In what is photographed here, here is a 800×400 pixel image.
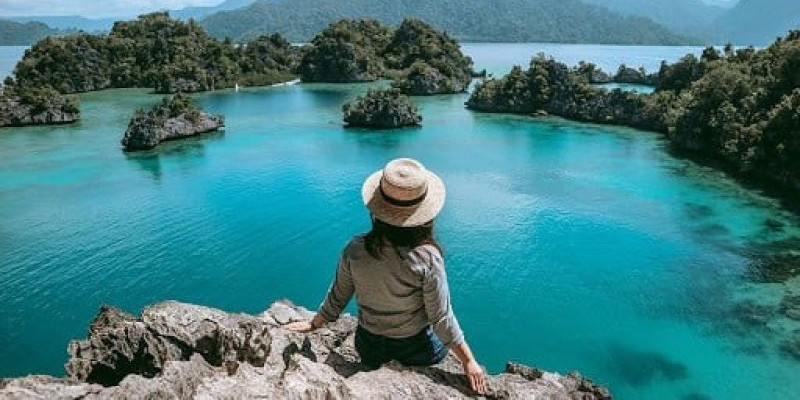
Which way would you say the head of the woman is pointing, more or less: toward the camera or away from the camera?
away from the camera

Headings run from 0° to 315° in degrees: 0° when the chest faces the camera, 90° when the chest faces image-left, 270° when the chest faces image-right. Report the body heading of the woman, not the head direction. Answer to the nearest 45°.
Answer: approximately 225°
